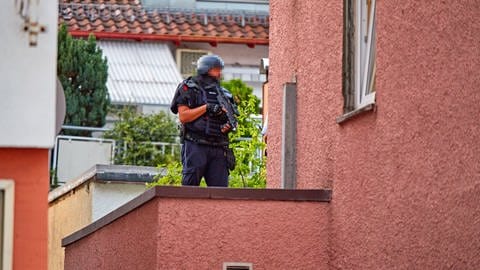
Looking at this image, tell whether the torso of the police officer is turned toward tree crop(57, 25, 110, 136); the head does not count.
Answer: no

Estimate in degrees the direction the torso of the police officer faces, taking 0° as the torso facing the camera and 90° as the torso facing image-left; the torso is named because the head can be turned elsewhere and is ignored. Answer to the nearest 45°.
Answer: approximately 315°
